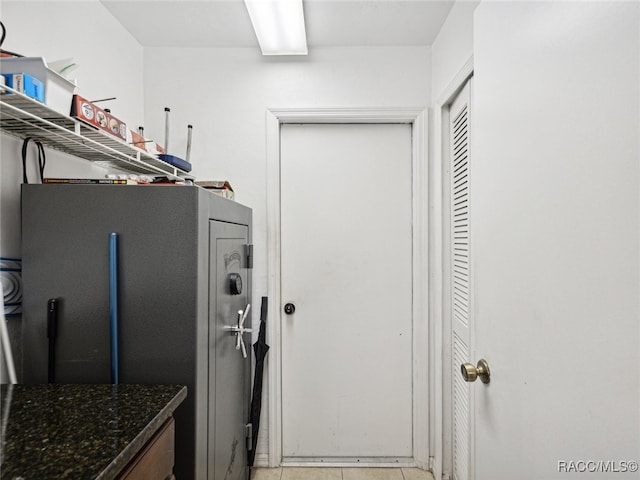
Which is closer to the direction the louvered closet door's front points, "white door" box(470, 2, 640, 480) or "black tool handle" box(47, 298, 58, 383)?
the black tool handle

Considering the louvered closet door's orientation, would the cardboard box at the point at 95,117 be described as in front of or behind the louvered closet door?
in front

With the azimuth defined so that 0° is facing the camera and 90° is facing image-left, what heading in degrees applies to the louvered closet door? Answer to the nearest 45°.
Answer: approximately 90°

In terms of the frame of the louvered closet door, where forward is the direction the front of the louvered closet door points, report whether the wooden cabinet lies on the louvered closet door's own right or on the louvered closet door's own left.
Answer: on the louvered closet door's own left

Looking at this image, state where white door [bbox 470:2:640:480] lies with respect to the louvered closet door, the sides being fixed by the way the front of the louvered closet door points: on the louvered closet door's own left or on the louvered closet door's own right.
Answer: on the louvered closet door's own left

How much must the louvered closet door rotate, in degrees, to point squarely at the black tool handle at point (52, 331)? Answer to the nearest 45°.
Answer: approximately 45° to its left

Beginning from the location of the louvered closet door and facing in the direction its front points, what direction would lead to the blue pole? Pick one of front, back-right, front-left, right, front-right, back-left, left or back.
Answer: front-left
